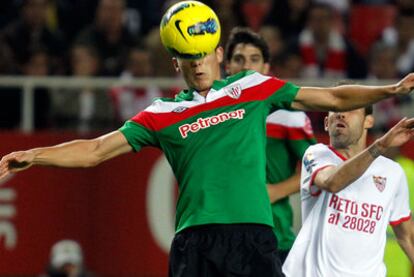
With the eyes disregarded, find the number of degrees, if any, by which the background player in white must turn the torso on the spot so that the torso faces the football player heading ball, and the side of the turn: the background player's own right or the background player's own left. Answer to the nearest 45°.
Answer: approximately 45° to the background player's own right

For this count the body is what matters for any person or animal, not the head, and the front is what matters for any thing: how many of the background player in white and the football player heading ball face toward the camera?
2

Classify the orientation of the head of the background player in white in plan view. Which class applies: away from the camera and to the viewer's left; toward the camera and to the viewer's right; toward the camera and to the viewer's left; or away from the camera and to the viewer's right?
toward the camera and to the viewer's left

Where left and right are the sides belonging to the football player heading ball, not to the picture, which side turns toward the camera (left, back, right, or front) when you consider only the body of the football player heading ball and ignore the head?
front

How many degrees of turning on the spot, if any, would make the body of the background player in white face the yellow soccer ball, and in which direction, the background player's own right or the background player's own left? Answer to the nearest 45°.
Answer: approximately 45° to the background player's own right
